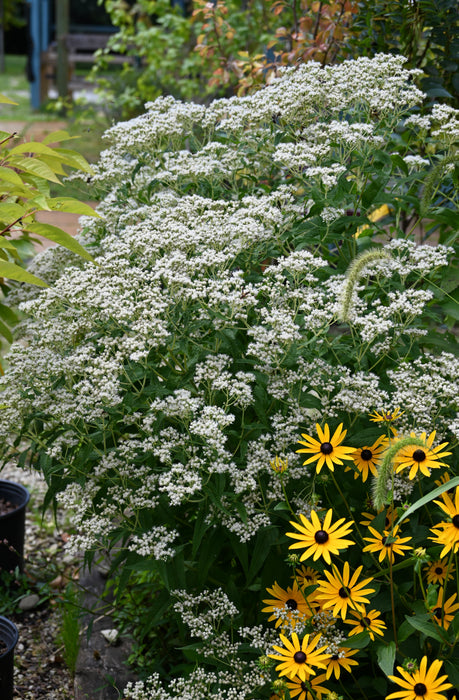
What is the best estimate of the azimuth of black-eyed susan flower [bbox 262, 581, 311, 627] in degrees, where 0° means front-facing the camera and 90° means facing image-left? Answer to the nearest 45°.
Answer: approximately 0°

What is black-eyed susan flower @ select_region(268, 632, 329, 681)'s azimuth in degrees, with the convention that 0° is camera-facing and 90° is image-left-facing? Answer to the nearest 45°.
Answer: approximately 0°
